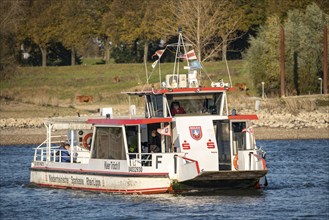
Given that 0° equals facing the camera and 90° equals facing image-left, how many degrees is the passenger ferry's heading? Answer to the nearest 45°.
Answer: approximately 315°
